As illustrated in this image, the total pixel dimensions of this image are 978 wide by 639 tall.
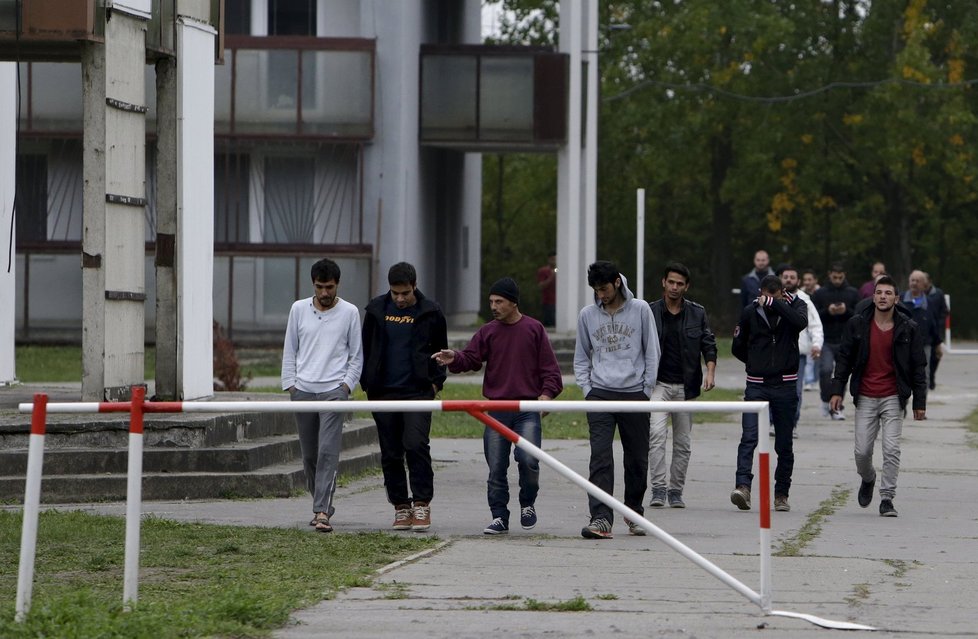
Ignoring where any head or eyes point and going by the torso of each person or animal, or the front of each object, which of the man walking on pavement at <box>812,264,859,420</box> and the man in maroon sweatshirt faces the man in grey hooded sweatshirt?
the man walking on pavement

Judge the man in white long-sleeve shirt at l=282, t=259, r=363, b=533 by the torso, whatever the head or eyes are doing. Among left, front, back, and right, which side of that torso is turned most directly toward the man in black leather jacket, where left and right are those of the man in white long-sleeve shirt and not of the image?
left

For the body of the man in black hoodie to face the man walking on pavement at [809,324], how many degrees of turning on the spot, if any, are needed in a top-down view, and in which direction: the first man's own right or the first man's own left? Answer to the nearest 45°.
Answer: approximately 135° to the first man's own left

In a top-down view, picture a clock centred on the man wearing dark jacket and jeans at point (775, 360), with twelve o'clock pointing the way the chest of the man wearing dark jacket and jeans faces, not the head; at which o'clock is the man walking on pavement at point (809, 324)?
The man walking on pavement is roughly at 6 o'clock from the man wearing dark jacket and jeans.

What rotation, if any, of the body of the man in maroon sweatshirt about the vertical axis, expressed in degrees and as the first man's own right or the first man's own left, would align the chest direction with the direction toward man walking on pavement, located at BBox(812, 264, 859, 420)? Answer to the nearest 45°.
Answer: approximately 180°

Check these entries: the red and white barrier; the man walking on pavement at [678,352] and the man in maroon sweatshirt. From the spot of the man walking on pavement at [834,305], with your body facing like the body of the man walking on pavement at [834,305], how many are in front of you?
3

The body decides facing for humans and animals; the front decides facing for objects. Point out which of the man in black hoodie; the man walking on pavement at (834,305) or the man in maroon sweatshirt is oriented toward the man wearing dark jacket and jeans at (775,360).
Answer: the man walking on pavement

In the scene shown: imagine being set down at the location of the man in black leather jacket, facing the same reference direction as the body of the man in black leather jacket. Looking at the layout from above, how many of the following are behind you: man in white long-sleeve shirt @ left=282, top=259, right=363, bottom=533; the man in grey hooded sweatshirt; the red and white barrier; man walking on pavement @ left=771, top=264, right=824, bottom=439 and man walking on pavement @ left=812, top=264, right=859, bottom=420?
2
